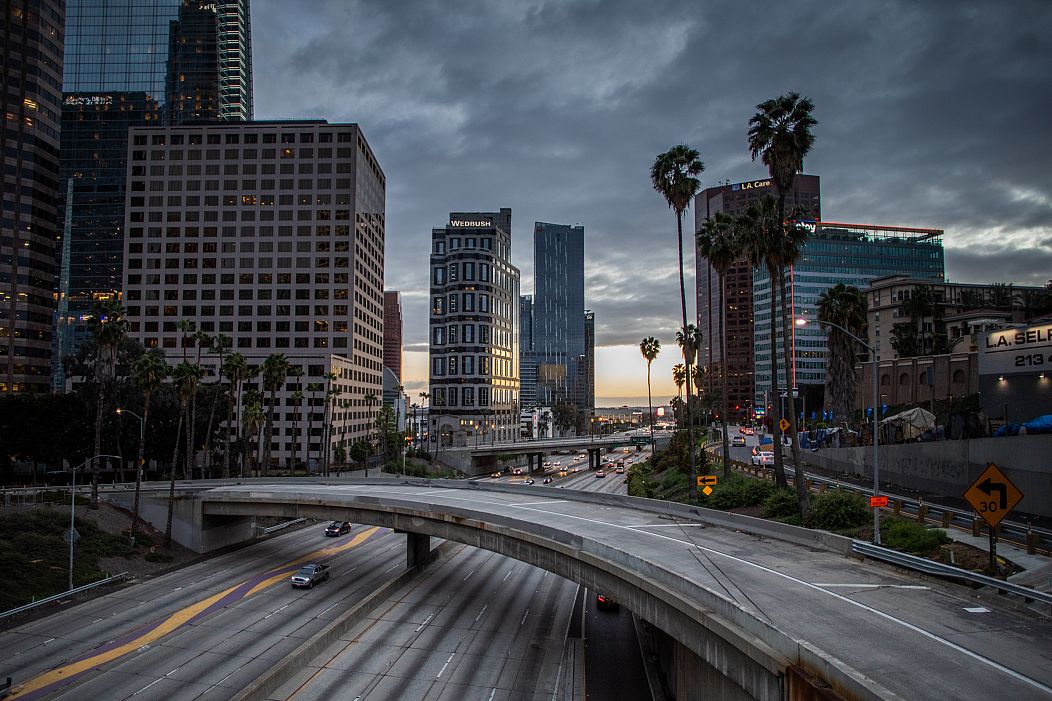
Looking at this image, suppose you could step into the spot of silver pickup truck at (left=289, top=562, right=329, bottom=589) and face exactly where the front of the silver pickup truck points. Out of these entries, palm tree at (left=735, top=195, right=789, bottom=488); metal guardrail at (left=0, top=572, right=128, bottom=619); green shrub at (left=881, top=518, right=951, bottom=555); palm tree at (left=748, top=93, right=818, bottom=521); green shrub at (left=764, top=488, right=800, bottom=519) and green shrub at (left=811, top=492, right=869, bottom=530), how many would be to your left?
5

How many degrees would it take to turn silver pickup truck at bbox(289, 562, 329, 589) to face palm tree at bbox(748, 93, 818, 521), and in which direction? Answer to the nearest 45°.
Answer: approximately 90° to its left

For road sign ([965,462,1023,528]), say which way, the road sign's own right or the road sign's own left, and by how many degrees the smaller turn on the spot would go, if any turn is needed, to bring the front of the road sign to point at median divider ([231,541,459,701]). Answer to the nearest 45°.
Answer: approximately 90° to the road sign's own right

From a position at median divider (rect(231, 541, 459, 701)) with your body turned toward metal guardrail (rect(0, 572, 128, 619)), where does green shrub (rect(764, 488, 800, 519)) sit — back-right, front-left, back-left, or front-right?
back-right

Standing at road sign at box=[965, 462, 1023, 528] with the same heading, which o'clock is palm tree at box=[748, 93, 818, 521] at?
The palm tree is roughly at 5 o'clock from the road sign.

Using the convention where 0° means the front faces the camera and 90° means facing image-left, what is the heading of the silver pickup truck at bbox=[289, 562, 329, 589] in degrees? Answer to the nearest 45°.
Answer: approximately 45°

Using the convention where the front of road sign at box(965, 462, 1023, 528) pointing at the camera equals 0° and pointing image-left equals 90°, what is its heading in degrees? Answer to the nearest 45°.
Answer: approximately 0°

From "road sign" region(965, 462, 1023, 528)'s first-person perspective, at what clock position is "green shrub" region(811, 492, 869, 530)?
The green shrub is roughly at 5 o'clock from the road sign.

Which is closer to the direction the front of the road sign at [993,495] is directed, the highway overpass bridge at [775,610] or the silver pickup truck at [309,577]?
the highway overpass bridge

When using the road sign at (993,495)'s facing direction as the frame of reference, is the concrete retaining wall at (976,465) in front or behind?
behind
